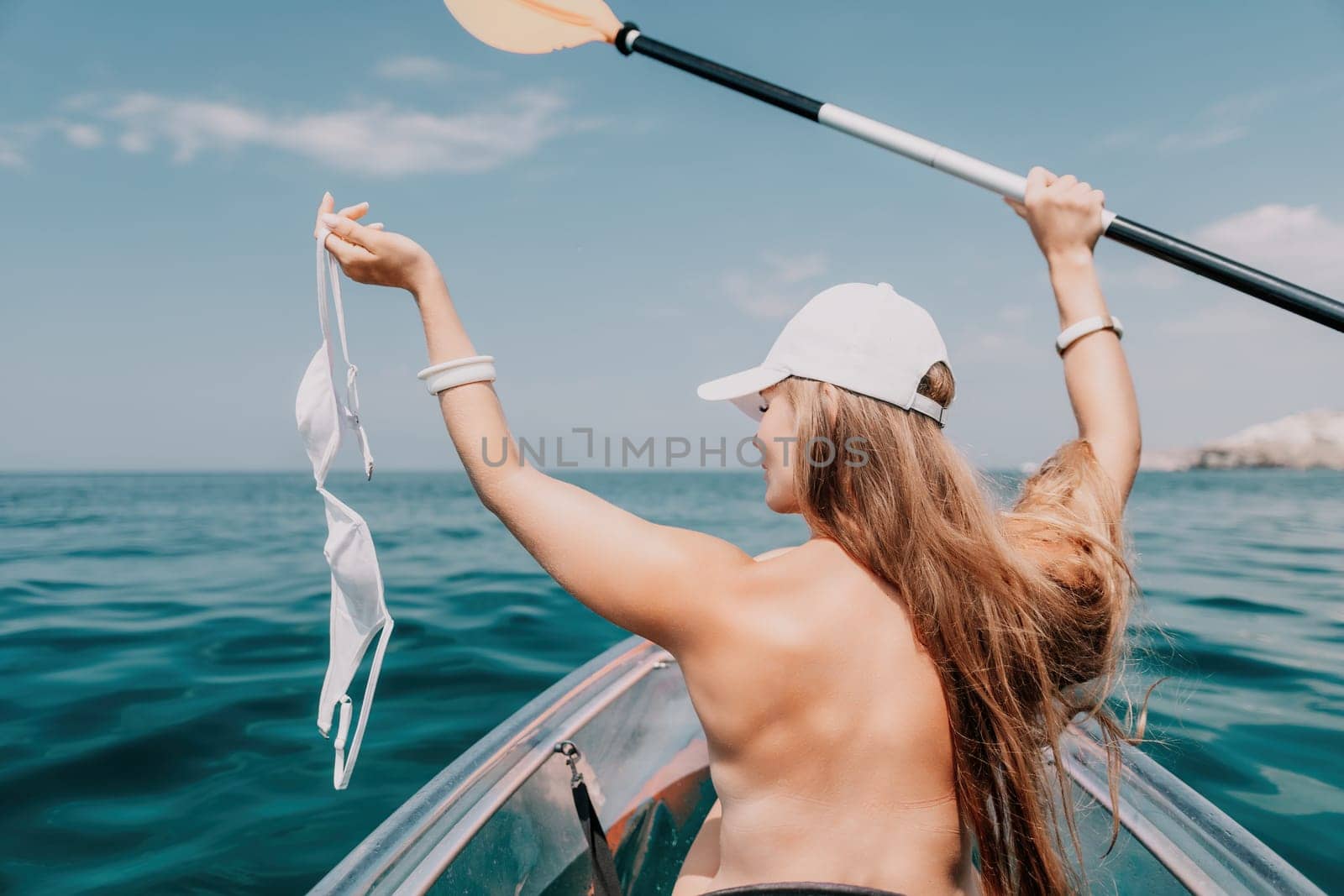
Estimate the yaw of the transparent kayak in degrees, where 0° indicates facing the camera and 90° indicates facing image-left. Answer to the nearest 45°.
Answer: approximately 180°
